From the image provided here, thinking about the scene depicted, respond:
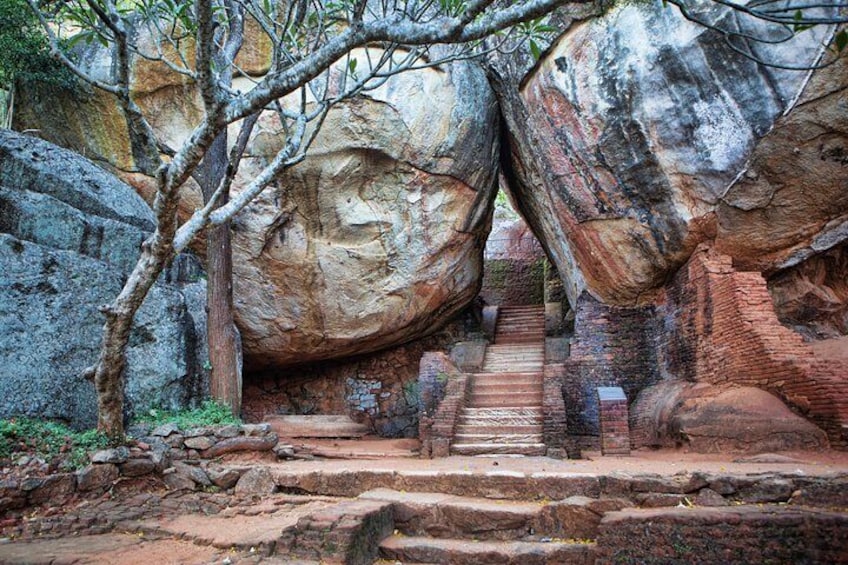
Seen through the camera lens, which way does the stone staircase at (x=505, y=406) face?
facing the viewer

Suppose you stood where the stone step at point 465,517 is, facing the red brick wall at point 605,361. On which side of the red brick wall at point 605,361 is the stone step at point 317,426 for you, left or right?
left

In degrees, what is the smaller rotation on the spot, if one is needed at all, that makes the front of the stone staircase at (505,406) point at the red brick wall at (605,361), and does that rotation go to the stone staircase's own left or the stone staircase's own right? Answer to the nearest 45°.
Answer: approximately 135° to the stone staircase's own left

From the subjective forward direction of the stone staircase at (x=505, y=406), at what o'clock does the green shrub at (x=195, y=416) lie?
The green shrub is roughly at 2 o'clock from the stone staircase.

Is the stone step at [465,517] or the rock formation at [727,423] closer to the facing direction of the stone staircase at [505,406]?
the stone step

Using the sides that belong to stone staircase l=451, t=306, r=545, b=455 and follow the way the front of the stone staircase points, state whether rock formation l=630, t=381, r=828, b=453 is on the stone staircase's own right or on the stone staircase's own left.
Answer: on the stone staircase's own left

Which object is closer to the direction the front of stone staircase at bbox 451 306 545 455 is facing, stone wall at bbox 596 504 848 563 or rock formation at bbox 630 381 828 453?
the stone wall

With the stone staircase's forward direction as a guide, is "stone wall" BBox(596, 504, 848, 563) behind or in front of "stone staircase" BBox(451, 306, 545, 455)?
in front

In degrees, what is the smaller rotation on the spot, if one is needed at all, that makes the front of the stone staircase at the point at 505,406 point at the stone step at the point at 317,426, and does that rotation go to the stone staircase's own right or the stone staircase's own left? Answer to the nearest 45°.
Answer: approximately 135° to the stone staircase's own right

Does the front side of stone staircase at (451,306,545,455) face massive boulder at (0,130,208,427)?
no

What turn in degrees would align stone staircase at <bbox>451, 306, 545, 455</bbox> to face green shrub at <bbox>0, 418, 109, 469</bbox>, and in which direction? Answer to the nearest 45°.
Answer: approximately 45° to its right
